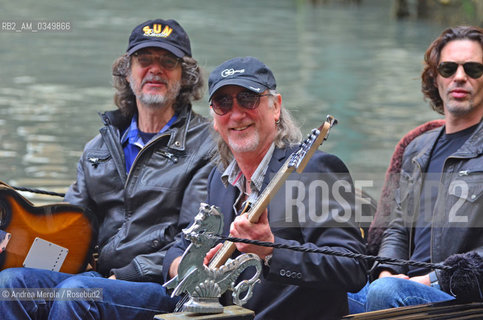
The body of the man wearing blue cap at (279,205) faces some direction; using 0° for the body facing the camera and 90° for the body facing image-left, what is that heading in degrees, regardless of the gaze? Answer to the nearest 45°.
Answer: approximately 45°

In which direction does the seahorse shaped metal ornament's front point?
to the viewer's left

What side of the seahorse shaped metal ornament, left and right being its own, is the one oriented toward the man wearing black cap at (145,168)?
right

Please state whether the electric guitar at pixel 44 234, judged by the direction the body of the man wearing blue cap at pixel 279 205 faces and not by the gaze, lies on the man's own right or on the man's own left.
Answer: on the man's own right

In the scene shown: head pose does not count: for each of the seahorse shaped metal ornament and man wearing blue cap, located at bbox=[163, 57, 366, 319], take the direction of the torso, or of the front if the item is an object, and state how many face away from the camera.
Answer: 0

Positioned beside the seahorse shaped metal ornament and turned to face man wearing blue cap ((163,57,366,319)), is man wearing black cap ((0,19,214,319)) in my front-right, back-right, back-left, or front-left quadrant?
front-left

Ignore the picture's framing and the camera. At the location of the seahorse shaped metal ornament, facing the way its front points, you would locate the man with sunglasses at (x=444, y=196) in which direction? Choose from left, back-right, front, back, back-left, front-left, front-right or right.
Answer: back-right

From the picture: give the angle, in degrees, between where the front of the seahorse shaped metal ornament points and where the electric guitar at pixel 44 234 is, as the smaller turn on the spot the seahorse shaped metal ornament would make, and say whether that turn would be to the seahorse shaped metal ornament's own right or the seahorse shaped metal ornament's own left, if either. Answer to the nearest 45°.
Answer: approximately 45° to the seahorse shaped metal ornament's own right

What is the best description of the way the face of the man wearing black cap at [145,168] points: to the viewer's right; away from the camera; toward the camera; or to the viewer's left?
toward the camera
